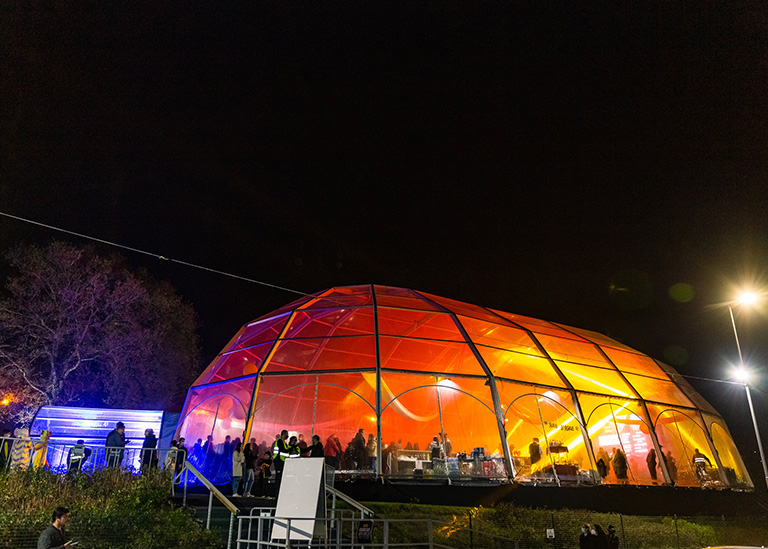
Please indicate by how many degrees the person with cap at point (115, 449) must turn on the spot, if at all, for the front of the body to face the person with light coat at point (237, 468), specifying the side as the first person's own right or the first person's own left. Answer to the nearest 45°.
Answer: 0° — they already face them

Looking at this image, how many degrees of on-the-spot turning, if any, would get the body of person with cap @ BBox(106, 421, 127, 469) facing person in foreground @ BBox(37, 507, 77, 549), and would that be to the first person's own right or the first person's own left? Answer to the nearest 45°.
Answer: approximately 90° to the first person's own right

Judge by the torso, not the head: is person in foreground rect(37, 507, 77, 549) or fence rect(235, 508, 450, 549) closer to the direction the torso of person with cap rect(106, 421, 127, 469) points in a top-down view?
the fence

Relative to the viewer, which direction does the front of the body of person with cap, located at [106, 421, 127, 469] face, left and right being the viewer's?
facing to the right of the viewer

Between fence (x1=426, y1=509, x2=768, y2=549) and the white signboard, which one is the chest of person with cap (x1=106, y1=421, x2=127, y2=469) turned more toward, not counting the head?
the fence
